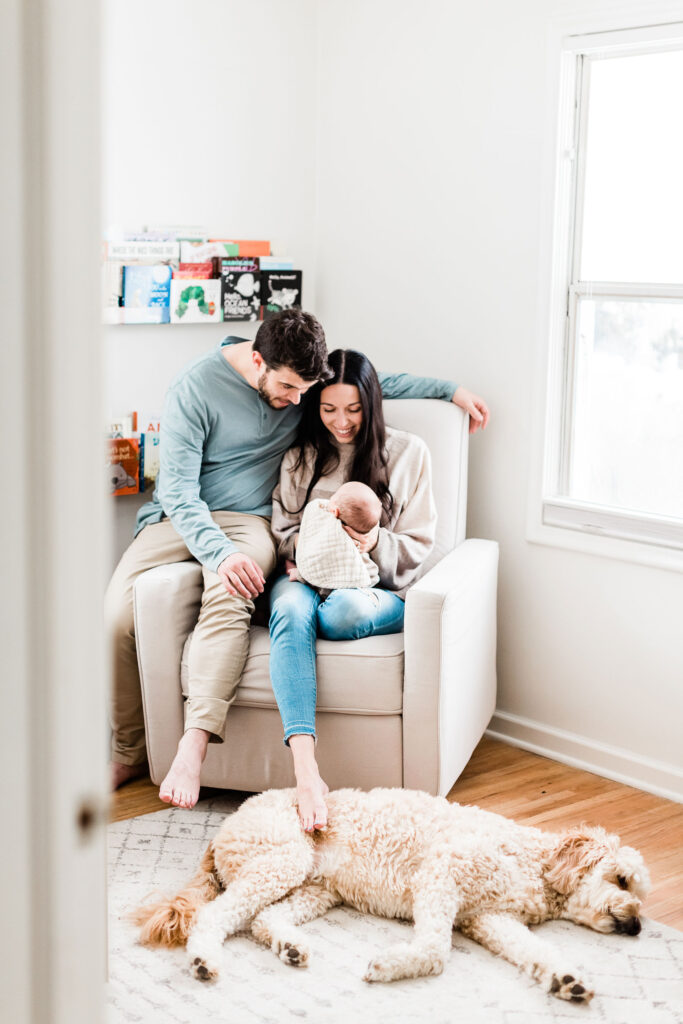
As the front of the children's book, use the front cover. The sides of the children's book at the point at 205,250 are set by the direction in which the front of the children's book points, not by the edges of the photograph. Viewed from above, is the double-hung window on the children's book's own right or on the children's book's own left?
on the children's book's own left

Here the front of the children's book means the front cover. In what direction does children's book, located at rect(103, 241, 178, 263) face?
toward the camera

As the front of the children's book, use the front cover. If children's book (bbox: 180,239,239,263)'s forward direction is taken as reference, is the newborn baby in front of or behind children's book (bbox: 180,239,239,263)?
in front

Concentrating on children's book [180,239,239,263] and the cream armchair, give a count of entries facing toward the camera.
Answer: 2

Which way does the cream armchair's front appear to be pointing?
toward the camera

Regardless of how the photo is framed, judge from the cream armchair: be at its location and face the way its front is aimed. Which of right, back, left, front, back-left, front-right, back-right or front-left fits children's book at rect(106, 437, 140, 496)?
back-right

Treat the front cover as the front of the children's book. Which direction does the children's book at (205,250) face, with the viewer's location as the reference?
facing the viewer

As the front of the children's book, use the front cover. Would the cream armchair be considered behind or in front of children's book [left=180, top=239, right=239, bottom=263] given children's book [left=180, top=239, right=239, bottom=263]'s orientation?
in front
